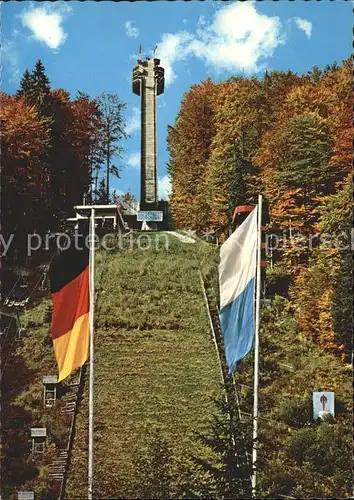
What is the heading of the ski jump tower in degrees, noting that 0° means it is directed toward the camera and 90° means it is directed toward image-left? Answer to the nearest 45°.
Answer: approximately 0°

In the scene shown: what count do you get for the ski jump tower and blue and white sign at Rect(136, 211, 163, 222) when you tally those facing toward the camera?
2

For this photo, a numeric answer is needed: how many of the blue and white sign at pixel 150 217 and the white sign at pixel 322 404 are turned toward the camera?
2

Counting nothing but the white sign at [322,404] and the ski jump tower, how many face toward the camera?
2

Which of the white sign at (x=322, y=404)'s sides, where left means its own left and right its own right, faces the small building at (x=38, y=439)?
right

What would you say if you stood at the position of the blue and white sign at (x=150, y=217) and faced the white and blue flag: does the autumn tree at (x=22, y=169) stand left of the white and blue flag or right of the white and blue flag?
right

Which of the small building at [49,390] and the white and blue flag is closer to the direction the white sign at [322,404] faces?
the white and blue flag

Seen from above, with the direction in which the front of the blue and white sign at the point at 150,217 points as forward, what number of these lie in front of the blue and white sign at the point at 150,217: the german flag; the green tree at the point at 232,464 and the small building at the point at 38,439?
3

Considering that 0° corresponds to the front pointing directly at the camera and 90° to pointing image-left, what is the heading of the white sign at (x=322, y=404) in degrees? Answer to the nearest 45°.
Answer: approximately 0°
